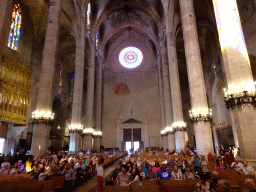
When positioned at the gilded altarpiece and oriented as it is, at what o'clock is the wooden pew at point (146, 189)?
The wooden pew is roughly at 1 o'clock from the gilded altarpiece.

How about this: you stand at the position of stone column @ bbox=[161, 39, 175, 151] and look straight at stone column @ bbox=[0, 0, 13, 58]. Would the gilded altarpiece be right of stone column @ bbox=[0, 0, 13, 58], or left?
right

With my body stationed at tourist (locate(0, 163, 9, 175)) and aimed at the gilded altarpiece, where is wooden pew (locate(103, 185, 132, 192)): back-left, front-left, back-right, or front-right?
back-right

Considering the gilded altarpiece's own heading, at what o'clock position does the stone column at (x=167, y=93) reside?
The stone column is roughly at 11 o'clock from the gilded altarpiece.

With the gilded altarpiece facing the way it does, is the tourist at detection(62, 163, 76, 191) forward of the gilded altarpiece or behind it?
forward

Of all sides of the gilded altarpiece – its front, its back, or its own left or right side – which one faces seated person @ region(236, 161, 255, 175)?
front

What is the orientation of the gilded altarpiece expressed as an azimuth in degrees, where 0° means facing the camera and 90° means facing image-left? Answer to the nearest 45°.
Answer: approximately 315°

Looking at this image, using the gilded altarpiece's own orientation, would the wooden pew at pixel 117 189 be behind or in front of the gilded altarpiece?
in front

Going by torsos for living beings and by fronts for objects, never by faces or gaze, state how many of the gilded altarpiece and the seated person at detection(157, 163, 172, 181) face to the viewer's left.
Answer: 0

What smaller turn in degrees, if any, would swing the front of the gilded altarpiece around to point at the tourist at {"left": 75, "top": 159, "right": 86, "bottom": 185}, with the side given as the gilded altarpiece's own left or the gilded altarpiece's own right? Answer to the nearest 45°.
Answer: approximately 45° to the gilded altarpiece's own right
